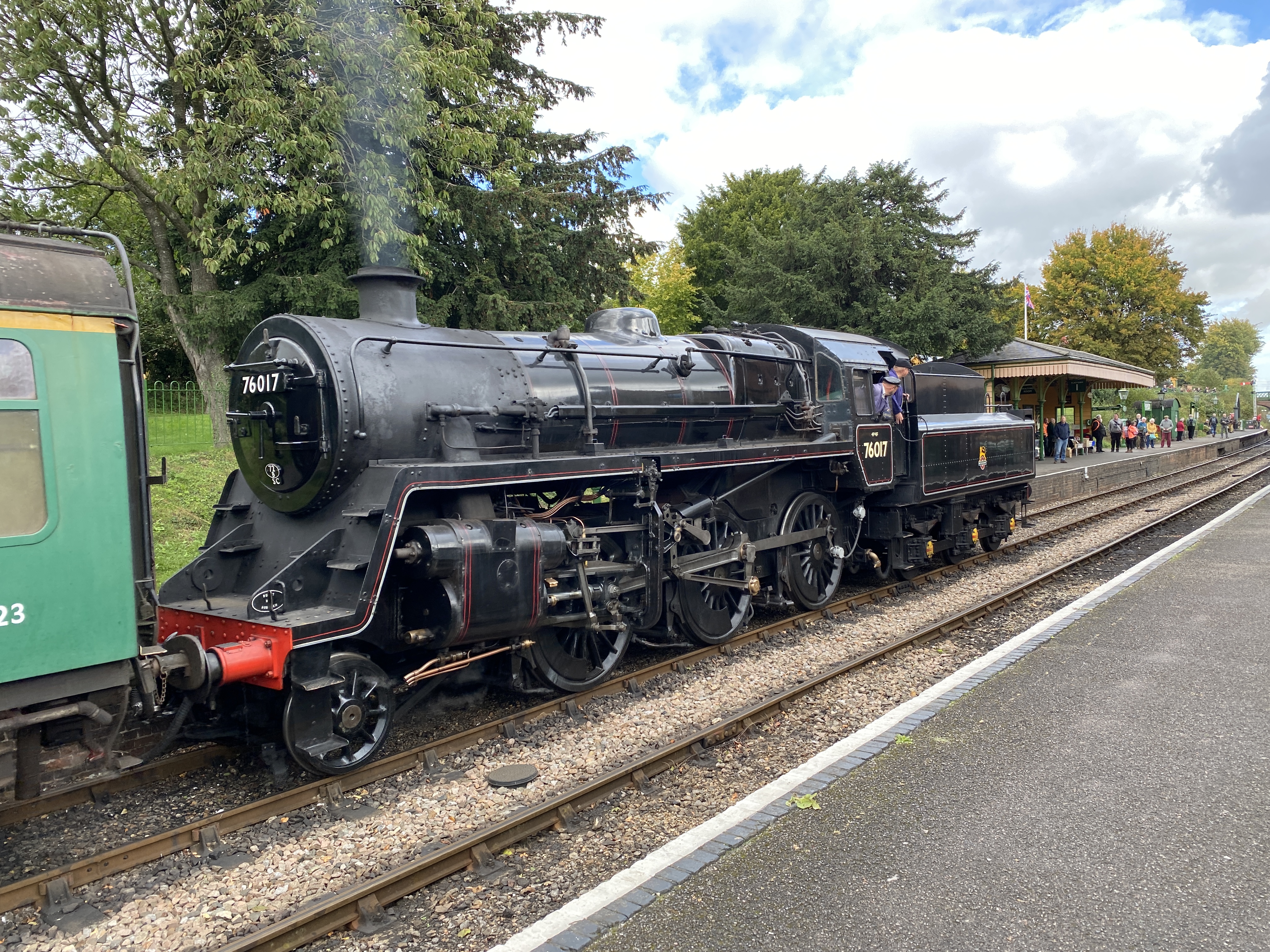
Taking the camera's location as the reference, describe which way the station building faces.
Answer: facing the viewer and to the right of the viewer

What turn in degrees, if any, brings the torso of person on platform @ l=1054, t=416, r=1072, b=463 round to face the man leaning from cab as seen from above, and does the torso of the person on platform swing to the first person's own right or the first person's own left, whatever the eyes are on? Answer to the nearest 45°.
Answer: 0° — they already face them

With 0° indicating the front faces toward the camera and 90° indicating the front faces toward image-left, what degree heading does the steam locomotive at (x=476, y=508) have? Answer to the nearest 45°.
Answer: approximately 45°

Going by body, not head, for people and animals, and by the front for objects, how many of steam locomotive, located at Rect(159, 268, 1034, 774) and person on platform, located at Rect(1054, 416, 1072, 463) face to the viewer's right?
0

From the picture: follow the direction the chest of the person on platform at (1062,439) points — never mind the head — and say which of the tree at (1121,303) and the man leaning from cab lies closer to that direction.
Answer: the man leaning from cab

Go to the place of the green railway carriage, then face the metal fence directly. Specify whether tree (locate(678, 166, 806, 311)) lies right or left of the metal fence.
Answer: right

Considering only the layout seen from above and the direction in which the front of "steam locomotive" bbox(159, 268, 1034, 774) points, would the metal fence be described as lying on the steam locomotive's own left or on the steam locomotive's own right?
on the steam locomotive's own right

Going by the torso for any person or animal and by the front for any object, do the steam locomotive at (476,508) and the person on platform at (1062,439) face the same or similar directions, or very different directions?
same or similar directions

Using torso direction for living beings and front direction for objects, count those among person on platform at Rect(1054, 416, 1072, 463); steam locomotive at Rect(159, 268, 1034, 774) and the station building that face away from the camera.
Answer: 0

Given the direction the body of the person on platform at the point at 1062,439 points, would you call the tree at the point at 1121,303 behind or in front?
behind

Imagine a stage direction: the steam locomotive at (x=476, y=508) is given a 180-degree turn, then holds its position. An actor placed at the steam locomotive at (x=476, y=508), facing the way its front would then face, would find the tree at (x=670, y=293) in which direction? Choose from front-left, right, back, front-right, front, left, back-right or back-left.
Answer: front-left

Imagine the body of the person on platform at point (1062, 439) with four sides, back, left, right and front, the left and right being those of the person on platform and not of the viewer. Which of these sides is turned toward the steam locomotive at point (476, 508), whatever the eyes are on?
front

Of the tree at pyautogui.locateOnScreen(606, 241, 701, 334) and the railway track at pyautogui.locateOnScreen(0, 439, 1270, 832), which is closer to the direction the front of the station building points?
the railway track

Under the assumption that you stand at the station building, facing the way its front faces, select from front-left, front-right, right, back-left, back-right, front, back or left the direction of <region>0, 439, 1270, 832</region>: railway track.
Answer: front-right

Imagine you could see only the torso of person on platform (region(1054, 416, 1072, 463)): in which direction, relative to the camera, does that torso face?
toward the camera
